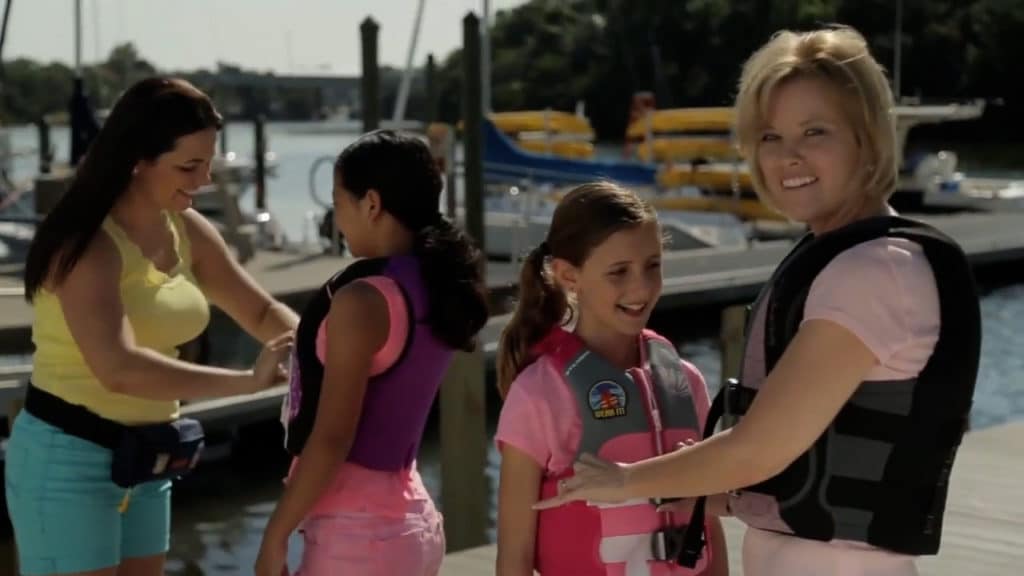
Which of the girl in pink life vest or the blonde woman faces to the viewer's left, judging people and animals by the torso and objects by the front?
the blonde woman

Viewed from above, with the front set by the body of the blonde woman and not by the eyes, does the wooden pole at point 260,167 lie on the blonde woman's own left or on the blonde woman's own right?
on the blonde woman's own right

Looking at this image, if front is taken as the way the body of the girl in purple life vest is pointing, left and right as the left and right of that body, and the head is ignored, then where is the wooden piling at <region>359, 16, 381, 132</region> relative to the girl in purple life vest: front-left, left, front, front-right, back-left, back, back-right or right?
front-right

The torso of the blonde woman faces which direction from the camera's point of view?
to the viewer's left

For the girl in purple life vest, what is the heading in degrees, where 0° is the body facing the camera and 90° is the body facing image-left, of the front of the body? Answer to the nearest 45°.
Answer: approximately 135°

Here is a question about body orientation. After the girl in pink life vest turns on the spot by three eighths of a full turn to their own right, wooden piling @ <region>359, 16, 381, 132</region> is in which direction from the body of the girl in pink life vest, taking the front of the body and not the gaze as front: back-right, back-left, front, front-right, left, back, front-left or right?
right

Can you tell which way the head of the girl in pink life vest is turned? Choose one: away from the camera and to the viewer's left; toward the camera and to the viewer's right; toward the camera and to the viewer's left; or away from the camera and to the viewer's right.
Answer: toward the camera and to the viewer's right

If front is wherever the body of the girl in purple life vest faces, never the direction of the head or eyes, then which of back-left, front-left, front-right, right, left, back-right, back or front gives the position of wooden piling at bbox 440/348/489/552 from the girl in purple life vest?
front-right

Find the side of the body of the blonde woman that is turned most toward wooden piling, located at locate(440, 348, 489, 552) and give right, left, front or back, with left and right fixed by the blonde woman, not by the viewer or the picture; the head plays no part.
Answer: right

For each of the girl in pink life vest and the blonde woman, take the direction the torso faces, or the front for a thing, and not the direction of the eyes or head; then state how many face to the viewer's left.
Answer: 1

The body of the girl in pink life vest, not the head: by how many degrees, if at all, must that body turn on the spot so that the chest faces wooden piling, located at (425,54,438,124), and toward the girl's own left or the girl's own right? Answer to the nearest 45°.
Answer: approximately 135° to the girl's own left
